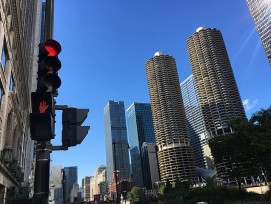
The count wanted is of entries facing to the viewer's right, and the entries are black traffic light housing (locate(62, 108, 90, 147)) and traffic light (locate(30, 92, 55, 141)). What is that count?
1

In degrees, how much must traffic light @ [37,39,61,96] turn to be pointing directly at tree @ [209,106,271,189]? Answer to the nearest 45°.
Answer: approximately 90° to its left

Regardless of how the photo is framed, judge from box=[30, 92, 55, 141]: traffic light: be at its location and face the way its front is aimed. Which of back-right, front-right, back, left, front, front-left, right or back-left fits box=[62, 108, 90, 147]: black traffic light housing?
back-left

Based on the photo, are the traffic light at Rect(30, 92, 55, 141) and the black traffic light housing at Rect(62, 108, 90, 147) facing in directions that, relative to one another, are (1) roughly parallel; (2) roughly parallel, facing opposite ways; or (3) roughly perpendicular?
roughly perpendicular

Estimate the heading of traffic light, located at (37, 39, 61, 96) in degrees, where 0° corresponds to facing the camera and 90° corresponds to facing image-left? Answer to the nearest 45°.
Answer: approximately 315°

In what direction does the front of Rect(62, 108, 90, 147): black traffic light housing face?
to the viewer's right

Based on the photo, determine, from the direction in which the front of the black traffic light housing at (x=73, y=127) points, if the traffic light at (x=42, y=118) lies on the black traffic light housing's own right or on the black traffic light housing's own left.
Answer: on the black traffic light housing's own right

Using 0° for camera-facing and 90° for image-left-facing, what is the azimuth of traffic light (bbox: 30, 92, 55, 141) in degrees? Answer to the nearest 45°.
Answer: approximately 0°
